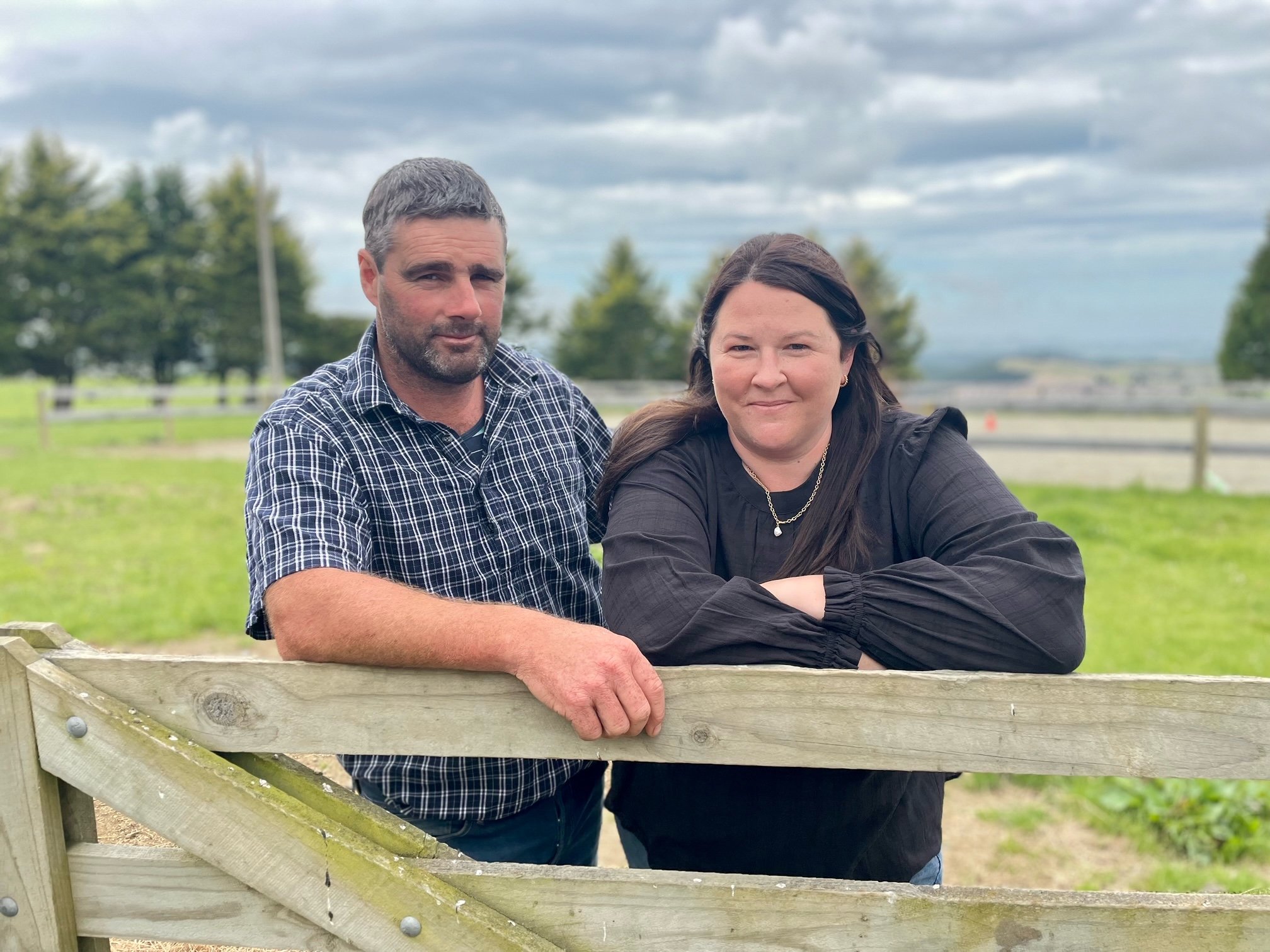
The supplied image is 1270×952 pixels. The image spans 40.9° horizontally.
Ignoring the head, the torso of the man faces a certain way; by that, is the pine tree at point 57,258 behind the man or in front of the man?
behind

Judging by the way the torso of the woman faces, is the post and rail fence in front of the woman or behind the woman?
behind

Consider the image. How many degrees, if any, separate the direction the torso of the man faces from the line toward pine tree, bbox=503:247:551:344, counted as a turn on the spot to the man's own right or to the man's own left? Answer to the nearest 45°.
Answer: approximately 135° to the man's own left

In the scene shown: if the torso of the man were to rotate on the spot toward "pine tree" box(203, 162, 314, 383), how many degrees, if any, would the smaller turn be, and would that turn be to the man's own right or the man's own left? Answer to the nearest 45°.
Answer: approximately 135° to the man's own left

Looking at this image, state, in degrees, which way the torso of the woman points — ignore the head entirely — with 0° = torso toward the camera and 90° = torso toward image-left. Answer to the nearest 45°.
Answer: approximately 0°

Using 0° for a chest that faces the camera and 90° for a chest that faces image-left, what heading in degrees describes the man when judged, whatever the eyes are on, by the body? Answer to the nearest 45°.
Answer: approximately 315°

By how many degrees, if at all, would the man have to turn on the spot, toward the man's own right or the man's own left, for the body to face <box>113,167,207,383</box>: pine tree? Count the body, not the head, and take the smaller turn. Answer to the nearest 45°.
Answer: approximately 135° to the man's own left
